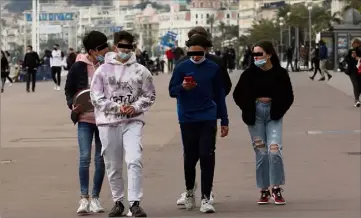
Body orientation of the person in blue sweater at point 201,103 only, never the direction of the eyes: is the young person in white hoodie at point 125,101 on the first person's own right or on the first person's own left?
on the first person's own right

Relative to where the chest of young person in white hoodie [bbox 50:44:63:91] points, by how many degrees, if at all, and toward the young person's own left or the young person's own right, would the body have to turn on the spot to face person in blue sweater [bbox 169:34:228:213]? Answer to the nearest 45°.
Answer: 0° — they already face them

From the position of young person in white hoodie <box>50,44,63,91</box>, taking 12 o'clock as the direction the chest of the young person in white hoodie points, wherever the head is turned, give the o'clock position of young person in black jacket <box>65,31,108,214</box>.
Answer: The young person in black jacket is roughly at 12 o'clock from the young person in white hoodie.

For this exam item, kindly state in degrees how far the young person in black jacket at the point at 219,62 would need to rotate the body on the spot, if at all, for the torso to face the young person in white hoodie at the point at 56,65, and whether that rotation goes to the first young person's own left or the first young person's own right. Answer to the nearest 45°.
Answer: approximately 180°

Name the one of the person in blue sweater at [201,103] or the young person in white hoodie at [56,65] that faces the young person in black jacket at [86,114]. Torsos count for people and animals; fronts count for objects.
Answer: the young person in white hoodie

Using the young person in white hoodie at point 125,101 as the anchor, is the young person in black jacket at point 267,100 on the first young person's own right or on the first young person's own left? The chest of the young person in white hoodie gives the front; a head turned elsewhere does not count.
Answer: on the first young person's own left

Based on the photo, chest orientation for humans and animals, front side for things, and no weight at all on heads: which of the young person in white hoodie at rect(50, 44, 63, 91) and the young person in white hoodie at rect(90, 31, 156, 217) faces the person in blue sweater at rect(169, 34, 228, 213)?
the young person in white hoodie at rect(50, 44, 63, 91)

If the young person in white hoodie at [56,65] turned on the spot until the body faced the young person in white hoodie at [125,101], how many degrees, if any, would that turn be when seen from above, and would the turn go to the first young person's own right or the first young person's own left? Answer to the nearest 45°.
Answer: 0° — they already face them

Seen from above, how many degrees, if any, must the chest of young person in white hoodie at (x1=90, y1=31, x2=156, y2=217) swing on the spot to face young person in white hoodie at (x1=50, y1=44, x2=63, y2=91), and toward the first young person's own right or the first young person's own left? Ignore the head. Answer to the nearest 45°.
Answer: approximately 180°

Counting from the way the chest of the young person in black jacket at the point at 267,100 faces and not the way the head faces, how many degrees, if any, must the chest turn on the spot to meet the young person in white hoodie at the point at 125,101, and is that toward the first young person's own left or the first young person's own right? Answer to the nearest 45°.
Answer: approximately 45° to the first young person's own right
